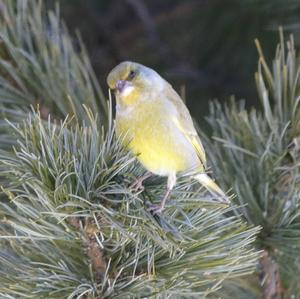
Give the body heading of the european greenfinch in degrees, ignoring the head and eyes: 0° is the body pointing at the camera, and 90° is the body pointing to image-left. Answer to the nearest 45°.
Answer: approximately 45°
